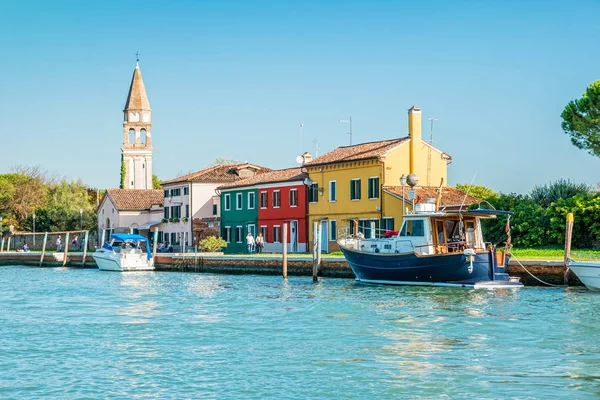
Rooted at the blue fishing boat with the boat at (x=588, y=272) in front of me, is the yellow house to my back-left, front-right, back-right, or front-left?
back-left

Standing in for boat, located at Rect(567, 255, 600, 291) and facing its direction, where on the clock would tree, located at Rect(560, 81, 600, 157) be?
The tree is roughly at 3 o'clock from the boat.

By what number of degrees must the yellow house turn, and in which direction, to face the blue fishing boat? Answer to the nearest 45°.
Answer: approximately 45° to its left

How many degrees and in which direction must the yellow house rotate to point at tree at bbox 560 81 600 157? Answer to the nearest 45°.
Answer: approximately 90° to its left

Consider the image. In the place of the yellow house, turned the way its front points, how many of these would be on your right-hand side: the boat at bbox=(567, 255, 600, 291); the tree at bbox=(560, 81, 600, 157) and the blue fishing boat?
0

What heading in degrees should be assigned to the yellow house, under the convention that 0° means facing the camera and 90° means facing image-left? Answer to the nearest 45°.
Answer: approximately 45°

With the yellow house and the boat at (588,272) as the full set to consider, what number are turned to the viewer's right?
0

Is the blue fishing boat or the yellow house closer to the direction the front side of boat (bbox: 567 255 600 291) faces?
the blue fishing boat

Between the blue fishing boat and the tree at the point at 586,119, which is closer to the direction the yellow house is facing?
the blue fishing boat

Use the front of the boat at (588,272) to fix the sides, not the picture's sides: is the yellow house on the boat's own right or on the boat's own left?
on the boat's own right

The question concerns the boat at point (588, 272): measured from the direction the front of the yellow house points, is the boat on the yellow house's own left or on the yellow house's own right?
on the yellow house's own left

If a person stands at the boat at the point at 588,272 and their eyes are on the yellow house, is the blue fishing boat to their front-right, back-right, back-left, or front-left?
front-left

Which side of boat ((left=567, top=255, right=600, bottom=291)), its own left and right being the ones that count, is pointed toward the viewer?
left
